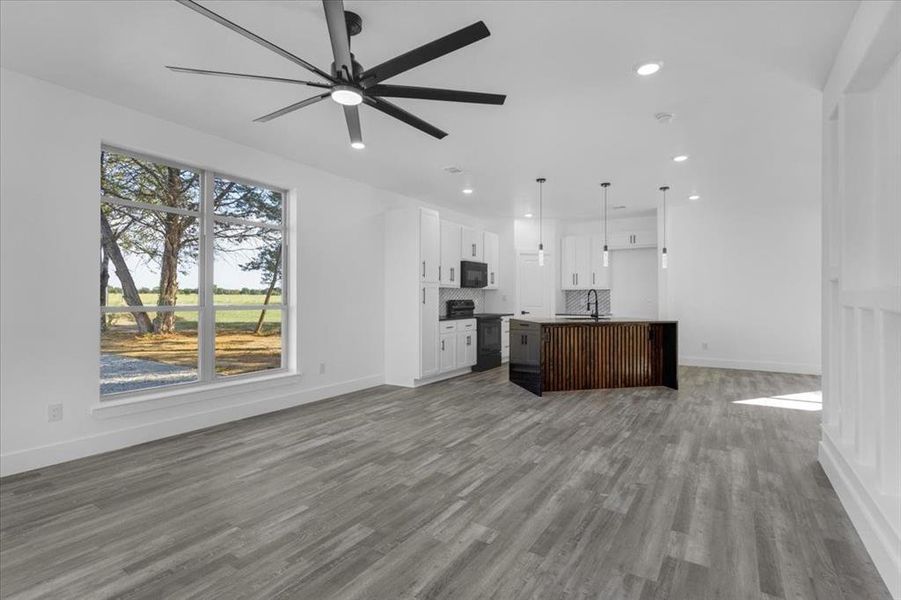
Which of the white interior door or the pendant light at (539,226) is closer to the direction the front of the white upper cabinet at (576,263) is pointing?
the pendant light

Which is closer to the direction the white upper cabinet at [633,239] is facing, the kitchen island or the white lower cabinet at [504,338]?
the kitchen island

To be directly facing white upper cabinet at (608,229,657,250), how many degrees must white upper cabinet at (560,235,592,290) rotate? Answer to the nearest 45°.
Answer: approximately 90° to its left

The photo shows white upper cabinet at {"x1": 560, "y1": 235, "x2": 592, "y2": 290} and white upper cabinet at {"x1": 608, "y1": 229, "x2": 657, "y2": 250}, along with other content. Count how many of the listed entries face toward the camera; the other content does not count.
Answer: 2

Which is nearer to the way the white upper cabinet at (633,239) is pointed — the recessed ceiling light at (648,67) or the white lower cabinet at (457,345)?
the recessed ceiling light

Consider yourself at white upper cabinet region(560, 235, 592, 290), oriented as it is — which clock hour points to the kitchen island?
The kitchen island is roughly at 12 o'clock from the white upper cabinet.

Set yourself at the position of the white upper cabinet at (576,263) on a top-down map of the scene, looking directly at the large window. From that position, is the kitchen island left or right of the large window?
left

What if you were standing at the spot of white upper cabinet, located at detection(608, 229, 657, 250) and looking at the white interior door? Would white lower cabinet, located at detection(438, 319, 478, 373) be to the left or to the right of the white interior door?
left

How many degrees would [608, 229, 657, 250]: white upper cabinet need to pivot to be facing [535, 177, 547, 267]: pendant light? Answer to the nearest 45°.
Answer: approximately 45° to its right

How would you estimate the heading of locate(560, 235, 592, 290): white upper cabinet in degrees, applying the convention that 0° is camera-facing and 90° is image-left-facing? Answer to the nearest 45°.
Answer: approximately 0°

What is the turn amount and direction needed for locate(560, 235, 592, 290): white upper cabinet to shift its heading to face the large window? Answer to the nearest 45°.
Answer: approximately 45° to its right
